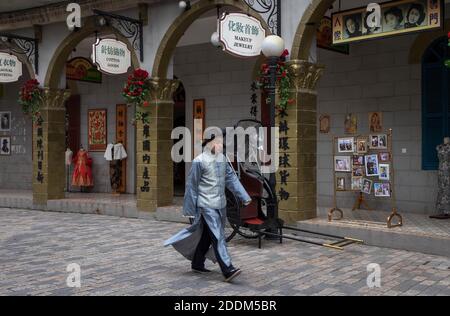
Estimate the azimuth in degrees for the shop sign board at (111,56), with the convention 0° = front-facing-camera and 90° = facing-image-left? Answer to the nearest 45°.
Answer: approximately 315°

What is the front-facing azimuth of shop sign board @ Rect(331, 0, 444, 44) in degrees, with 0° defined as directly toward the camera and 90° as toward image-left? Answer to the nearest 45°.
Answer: approximately 45°

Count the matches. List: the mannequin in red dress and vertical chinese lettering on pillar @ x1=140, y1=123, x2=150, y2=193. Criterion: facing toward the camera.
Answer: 2

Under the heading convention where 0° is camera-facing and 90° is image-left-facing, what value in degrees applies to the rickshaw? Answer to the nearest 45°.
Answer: approximately 315°

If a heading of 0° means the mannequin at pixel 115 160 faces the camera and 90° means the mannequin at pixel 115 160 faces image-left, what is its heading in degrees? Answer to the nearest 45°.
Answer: approximately 45°
